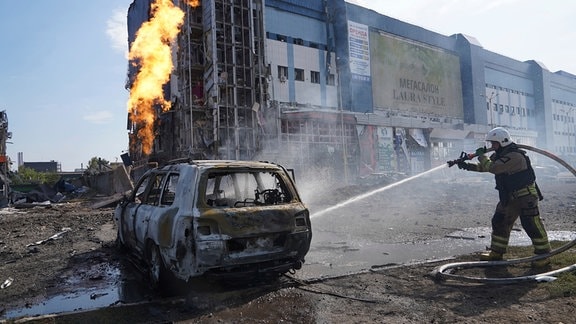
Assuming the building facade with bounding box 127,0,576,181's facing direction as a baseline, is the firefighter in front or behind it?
in front

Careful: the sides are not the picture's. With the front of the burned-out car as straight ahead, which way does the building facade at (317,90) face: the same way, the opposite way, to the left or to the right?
the opposite way

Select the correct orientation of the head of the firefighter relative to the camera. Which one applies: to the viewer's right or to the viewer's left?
to the viewer's left

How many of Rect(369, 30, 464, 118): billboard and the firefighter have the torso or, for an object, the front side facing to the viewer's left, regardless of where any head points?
1

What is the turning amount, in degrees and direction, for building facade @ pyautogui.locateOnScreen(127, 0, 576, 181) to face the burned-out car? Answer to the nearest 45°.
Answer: approximately 45° to its right

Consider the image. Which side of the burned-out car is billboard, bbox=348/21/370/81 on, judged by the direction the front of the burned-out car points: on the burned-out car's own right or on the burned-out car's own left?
on the burned-out car's own right

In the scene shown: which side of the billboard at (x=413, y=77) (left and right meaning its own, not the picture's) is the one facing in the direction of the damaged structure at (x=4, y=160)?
right

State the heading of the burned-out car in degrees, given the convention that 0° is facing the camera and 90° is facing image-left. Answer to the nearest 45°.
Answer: approximately 135°

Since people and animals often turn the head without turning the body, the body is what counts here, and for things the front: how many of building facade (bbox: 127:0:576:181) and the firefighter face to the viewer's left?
1

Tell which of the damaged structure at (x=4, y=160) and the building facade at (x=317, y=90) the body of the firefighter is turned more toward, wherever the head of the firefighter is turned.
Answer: the damaged structure

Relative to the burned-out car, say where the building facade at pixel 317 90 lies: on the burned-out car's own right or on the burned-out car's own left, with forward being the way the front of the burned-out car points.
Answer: on the burned-out car's own right

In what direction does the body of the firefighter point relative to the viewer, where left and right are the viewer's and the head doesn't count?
facing to the left of the viewer

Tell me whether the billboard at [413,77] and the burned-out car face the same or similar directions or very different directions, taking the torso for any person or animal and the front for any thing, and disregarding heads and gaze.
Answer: very different directions

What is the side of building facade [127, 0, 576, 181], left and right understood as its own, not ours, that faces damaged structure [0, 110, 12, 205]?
right
